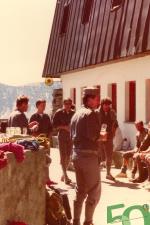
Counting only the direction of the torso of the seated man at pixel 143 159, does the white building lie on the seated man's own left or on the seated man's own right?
on the seated man's own right

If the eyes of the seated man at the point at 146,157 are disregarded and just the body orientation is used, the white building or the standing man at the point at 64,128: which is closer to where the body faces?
the standing man

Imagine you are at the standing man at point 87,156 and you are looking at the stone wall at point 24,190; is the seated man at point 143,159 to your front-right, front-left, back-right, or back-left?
back-right

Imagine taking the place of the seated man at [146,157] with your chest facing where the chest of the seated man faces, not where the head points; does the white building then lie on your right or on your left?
on your right

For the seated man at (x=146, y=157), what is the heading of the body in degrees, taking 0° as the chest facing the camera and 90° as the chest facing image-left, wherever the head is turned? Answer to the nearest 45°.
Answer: approximately 90°

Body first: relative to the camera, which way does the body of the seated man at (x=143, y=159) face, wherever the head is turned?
to the viewer's left
